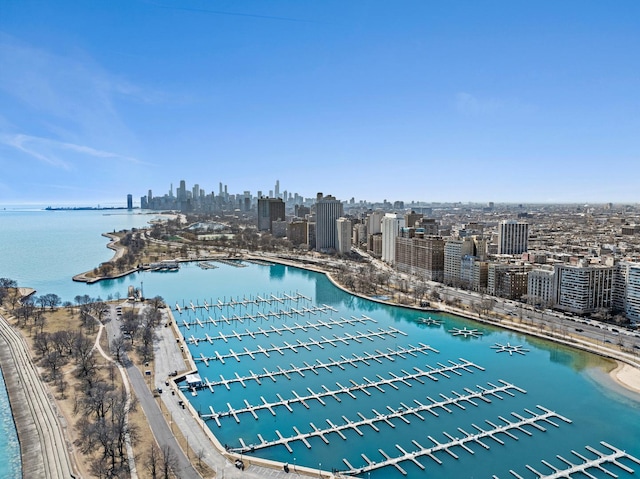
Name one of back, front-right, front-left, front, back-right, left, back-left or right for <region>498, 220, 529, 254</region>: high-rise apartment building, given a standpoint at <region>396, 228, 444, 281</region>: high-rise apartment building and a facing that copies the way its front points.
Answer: back

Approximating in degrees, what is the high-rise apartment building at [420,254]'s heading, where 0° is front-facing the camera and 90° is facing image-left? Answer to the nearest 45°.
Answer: approximately 45°

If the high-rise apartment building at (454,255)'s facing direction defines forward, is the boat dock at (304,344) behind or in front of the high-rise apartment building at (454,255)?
in front

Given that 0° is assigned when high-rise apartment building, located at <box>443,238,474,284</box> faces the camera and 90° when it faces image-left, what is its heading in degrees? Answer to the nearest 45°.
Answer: approximately 45°

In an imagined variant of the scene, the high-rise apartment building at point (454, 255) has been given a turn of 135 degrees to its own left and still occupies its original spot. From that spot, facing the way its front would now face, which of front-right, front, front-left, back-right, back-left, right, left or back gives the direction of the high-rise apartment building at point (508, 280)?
front-right

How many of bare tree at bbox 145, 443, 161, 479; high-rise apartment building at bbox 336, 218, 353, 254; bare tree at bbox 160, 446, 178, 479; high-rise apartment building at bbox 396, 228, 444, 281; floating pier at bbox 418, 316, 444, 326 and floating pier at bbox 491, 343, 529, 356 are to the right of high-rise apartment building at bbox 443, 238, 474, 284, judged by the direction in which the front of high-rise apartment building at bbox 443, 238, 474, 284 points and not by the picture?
2

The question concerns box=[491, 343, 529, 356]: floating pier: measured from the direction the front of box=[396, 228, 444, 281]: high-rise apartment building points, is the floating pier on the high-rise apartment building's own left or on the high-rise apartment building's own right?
on the high-rise apartment building's own left

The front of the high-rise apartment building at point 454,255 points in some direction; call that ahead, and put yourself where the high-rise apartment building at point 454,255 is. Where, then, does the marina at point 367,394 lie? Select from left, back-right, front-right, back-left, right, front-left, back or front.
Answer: front-left

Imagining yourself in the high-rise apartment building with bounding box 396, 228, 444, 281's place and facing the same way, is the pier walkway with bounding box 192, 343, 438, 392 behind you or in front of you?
in front

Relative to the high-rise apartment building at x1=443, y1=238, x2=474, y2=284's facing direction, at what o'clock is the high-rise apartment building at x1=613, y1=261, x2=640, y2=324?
the high-rise apartment building at x1=613, y1=261, x2=640, y2=324 is roughly at 9 o'clock from the high-rise apartment building at x1=443, y1=238, x2=474, y2=284.

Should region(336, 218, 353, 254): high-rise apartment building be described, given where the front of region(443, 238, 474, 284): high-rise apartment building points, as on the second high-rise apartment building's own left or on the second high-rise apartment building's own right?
on the second high-rise apartment building's own right

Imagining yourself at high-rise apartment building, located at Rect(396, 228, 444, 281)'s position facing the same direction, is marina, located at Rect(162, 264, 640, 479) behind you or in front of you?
in front

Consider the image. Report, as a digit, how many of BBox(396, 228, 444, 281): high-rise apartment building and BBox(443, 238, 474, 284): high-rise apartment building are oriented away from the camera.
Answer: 0
